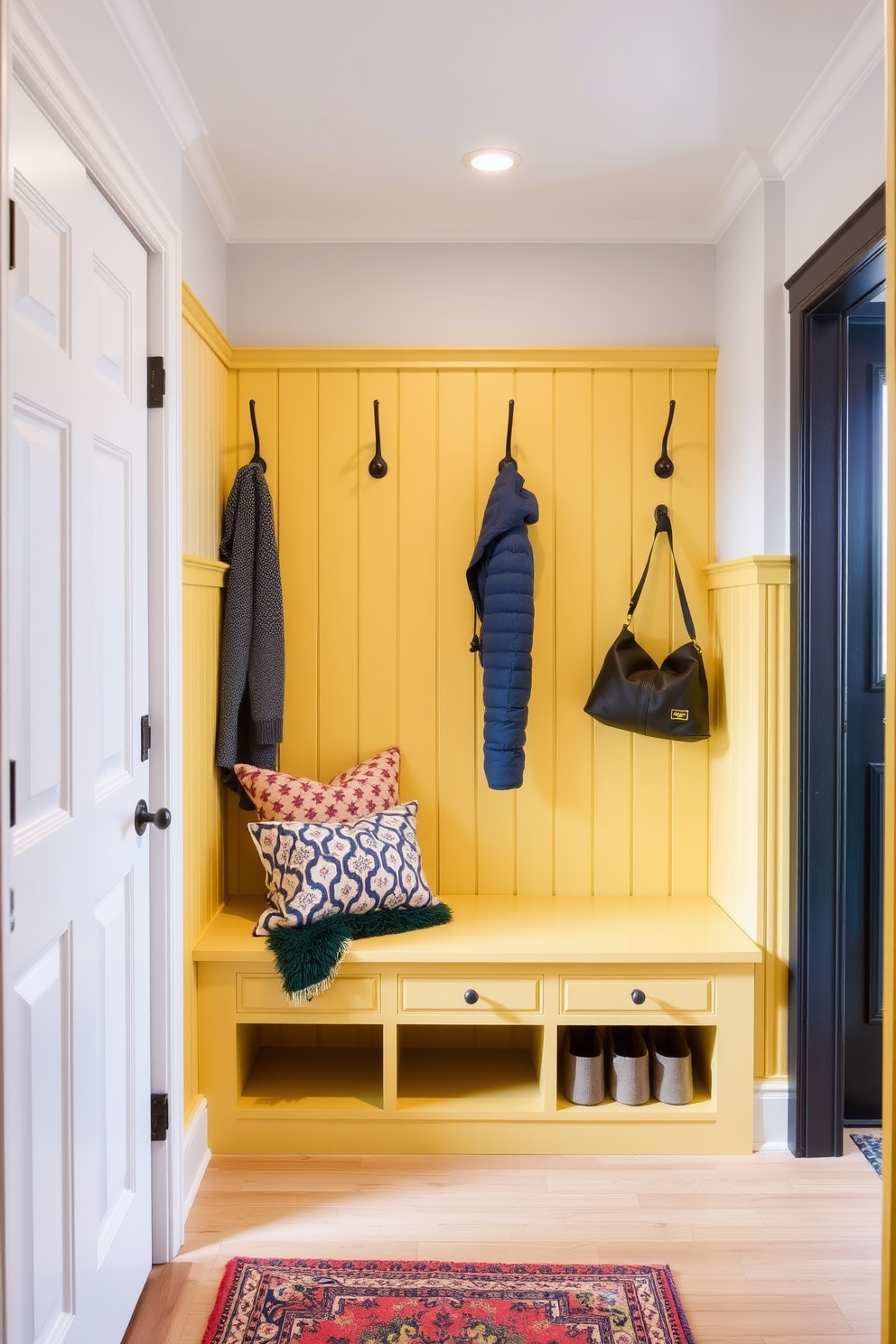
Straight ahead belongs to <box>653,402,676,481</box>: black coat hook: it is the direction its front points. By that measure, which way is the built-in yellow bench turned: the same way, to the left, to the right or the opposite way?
the same way

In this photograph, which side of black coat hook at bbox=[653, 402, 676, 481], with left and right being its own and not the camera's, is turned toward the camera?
front

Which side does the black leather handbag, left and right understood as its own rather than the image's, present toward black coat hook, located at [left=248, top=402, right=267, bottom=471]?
right

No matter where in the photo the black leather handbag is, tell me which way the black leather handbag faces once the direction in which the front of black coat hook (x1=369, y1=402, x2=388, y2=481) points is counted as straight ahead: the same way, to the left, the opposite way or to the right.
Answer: the same way

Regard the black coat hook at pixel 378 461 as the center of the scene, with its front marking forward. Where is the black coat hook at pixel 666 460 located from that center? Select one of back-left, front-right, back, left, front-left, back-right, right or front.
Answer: left

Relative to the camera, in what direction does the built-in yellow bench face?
facing the viewer
